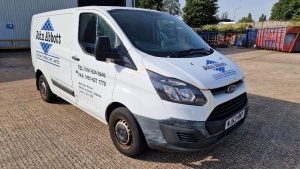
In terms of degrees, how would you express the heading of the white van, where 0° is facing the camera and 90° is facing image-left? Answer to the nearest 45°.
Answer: approximately 315°

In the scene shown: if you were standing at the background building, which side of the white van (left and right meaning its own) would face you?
back
